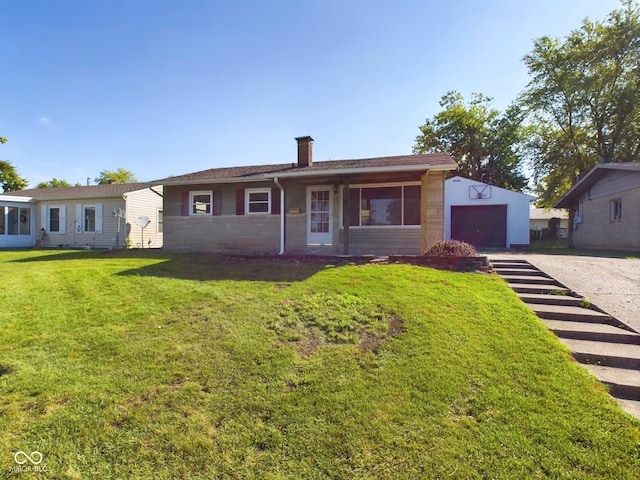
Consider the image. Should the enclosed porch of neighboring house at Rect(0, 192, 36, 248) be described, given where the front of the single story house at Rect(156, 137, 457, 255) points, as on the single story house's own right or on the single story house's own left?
on the single story house's own right

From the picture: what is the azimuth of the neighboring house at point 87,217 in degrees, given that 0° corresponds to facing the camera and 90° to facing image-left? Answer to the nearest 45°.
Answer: approximately 45°

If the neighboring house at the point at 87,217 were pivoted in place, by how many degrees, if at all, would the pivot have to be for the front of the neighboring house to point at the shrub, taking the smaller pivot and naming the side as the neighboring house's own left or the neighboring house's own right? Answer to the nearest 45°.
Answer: approximately 90° to the neighboring house's own left

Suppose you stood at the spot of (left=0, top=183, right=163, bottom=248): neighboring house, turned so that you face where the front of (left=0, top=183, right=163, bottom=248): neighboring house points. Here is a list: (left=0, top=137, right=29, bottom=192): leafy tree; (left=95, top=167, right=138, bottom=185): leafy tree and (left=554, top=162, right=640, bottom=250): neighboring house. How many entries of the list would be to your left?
1

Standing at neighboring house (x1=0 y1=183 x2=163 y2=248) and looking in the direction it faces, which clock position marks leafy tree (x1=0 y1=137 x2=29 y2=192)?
The leafy tree is roughly at 4 o'clock from the neighboring house.

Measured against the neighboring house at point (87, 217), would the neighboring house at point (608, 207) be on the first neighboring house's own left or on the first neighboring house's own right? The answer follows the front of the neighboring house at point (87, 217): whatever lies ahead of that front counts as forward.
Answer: on the first neighboring house's own left

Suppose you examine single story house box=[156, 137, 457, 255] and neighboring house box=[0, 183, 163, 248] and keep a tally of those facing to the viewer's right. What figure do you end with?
0

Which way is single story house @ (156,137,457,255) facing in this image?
toward the camera
